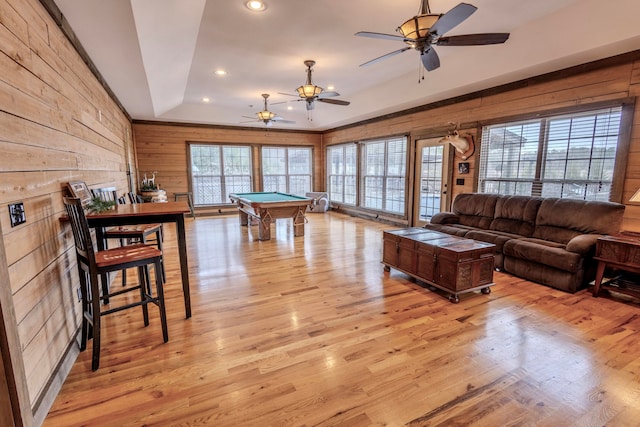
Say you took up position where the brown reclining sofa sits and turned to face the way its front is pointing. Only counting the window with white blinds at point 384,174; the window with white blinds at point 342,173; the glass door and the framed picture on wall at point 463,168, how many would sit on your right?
4

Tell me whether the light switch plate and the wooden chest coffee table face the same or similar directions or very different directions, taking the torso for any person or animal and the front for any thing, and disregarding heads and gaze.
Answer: very different directions

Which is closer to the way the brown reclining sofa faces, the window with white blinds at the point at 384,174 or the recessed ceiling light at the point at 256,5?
the recessed ceiling light

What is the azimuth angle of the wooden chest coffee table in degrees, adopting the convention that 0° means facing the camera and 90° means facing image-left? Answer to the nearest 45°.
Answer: approximately 45°

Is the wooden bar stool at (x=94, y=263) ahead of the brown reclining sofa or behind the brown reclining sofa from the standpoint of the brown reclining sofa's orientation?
ahead

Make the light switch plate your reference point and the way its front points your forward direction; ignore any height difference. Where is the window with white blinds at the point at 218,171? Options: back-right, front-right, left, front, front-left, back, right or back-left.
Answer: left

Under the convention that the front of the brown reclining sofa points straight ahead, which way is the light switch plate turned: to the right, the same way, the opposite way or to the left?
the opposite way

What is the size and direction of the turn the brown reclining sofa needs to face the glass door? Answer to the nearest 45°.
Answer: approximately 90° to its right

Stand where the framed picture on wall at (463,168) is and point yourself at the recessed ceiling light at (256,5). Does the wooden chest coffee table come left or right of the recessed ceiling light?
left

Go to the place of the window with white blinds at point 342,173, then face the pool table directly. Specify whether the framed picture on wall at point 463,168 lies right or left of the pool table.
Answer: left

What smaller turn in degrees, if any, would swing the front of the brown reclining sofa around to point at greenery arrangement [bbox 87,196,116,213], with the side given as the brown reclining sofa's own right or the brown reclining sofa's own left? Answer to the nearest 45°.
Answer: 0° — it already faces it

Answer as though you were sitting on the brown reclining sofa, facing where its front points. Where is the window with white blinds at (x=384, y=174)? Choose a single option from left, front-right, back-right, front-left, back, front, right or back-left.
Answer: right
